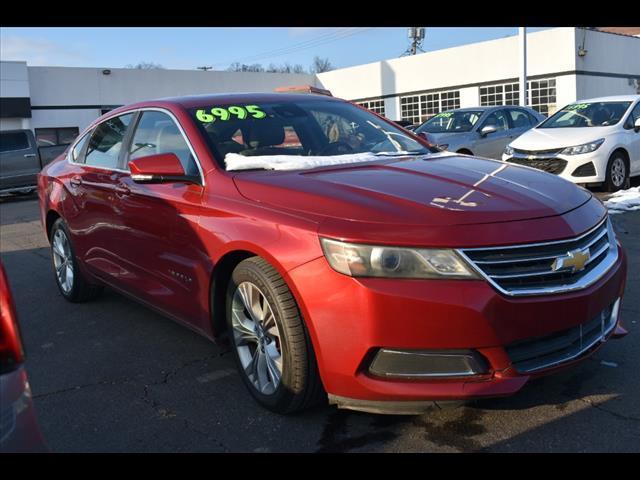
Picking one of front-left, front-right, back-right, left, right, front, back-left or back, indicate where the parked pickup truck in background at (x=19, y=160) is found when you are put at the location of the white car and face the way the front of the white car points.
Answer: front-right

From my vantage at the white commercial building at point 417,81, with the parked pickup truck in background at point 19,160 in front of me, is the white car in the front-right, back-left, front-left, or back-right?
front-left

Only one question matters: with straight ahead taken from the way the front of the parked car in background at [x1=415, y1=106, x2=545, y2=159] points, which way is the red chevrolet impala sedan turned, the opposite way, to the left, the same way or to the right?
to the left

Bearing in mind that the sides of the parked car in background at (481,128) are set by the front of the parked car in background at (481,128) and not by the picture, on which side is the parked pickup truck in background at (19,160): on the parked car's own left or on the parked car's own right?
on the parked car's own right

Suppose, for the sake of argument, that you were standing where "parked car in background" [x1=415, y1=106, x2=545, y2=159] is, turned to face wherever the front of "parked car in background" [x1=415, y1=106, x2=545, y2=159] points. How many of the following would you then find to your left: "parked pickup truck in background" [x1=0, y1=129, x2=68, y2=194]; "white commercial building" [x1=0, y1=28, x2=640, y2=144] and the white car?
1

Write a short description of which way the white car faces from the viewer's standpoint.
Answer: facing the viewer and to the left of the viewer

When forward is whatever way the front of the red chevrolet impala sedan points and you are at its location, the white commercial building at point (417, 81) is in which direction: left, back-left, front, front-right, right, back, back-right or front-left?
back-left

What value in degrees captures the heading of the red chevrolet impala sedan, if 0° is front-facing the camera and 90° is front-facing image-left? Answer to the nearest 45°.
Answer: approximately 315°

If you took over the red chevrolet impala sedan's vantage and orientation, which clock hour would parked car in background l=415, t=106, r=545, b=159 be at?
The parked car in background is roughly at 8 o'clock from the red chevrolet impala sedan.

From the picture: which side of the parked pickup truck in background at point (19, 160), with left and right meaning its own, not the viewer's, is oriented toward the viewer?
left

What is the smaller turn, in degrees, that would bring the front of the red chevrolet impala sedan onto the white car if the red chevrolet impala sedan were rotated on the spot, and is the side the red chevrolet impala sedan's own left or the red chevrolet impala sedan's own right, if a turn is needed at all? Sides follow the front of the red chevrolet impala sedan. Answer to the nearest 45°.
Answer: approximately 90° to the red chevrolet impala sedan's own left

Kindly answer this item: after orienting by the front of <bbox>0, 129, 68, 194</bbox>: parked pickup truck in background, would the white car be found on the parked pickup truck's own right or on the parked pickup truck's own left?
on the parked pickup truck's own left
